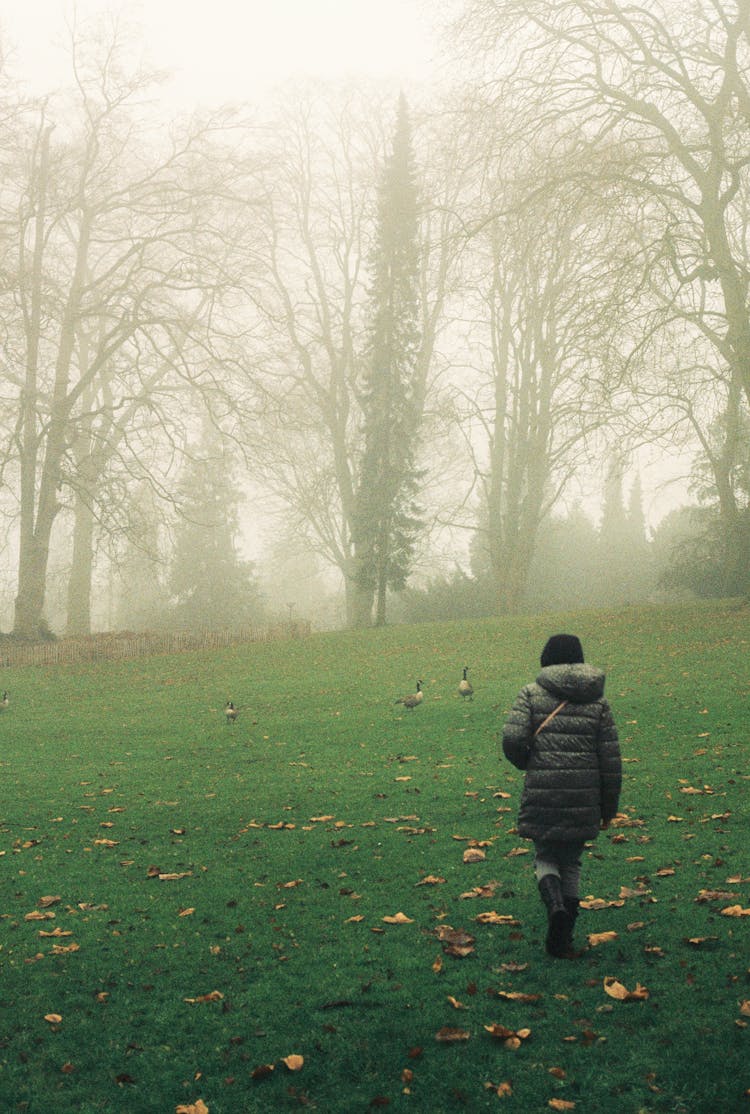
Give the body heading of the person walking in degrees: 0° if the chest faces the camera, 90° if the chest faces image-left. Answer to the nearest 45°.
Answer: approximately 180°

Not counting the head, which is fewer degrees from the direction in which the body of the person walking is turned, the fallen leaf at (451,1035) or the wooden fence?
the wooden fence

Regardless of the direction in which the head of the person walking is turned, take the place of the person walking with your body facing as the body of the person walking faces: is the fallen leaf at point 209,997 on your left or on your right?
on your left

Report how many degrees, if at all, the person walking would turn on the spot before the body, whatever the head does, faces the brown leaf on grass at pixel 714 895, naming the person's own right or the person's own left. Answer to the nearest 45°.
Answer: approximately 45° to the person's own right

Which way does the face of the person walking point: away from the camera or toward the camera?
away from the camera

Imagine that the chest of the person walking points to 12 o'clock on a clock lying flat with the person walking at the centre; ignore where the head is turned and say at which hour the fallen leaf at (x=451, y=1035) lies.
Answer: The fallen leaf is roughly at 7 o'clock from the person walking.

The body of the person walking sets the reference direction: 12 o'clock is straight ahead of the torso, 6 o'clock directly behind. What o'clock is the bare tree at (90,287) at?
The bare tree is roughly at 11 o'clock from the person walking.

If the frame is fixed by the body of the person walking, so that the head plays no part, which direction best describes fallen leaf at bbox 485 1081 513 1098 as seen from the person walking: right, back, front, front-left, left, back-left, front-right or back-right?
back

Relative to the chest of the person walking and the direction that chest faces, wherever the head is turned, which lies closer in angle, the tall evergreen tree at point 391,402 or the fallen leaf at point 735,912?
the tall evergreen tree
